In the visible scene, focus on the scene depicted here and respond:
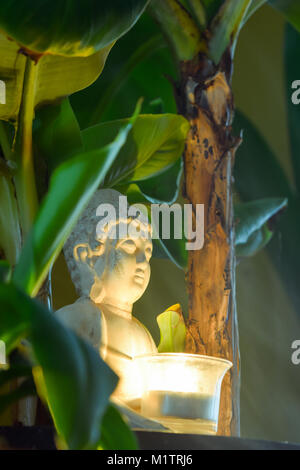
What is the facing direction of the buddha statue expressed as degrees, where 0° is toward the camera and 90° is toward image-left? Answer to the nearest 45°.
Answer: approximately 315°
